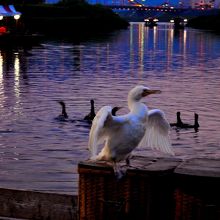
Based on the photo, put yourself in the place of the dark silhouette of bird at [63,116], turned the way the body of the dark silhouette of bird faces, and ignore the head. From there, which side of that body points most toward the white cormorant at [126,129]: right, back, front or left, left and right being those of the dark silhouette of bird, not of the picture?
left

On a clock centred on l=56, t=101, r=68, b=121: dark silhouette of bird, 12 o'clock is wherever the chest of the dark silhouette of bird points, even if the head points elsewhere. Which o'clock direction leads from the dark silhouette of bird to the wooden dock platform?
The wooden dock platform is roughly at 9 o'clock from the dark silhouette of bird.

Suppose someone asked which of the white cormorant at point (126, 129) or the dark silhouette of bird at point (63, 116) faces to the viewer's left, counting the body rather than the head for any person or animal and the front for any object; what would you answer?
the dark silhouette of bird

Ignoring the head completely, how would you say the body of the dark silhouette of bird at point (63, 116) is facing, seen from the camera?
to the viewer's left

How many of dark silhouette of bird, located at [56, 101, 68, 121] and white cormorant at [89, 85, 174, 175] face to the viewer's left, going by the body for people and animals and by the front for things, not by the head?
1
